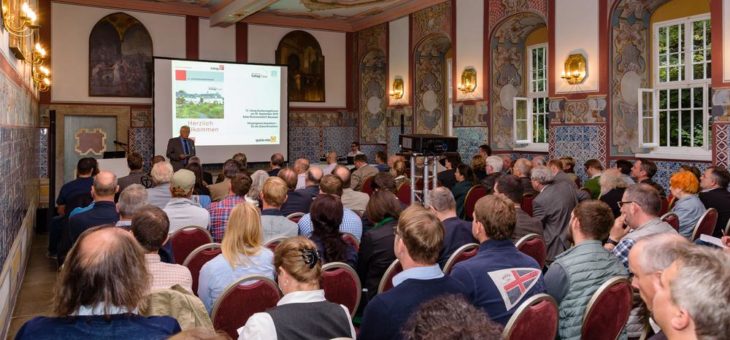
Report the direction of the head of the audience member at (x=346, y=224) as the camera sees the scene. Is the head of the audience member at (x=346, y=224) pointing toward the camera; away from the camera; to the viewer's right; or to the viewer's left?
away from the camera

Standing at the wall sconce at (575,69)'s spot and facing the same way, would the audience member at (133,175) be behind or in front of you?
in front

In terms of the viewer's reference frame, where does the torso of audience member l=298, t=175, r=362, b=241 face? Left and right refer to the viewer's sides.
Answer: facing away from the viewer

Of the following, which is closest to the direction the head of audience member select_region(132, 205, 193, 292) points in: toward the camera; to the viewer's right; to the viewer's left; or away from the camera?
away from the camera

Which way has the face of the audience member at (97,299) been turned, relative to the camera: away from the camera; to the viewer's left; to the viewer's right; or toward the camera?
away from the camera

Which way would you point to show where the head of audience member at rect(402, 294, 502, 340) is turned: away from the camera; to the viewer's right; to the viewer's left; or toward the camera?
away from the camera

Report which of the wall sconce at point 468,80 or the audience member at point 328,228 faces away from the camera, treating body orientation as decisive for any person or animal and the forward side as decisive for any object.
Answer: the audience member

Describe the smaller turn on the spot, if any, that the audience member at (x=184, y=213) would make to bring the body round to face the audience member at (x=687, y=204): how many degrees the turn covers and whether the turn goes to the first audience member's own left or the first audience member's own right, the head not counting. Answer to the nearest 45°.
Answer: approximately 90° to the first audience member's own right

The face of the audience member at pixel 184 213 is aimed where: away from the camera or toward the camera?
away from the camera

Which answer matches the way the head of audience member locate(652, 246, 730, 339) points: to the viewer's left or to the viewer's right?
to the viewer's left

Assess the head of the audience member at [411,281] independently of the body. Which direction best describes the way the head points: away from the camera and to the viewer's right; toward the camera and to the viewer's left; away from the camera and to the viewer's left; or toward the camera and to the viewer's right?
away from the camera and to the viewer's left

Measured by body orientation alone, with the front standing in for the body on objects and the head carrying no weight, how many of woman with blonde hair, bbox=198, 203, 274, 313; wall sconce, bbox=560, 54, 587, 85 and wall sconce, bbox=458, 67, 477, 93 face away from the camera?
1

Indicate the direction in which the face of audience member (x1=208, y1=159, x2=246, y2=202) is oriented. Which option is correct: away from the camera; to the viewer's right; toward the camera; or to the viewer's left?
away from the camera

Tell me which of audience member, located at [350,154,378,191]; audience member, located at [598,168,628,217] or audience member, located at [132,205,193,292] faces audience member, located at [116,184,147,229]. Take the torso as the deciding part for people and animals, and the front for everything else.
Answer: audience member, located at [132,205,193,292]

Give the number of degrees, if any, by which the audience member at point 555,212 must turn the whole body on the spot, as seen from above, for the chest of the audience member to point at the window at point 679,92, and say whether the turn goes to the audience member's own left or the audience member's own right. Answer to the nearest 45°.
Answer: approximately 45° to the audience member's own right
